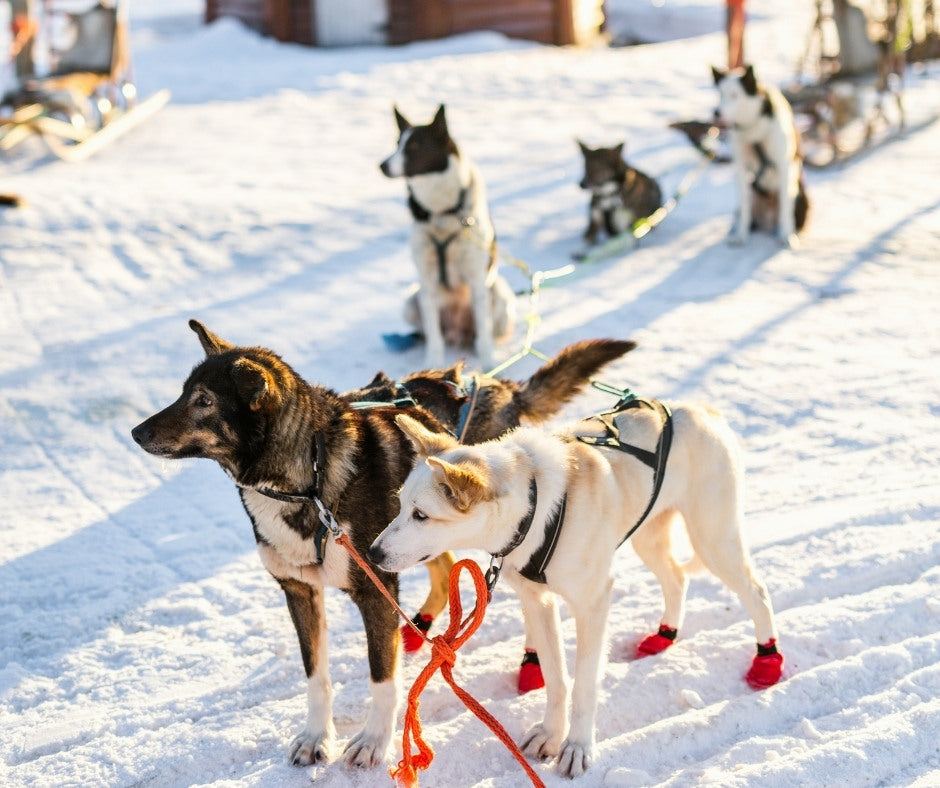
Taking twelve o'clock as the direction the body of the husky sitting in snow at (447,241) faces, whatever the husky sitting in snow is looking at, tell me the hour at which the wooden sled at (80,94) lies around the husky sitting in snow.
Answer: The wooden sled is roughly at 5 o'clock from the husky sitting in snow.

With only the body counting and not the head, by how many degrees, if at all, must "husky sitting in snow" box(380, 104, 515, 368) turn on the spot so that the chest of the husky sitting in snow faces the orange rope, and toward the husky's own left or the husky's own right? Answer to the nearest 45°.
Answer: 0° — it already faces it

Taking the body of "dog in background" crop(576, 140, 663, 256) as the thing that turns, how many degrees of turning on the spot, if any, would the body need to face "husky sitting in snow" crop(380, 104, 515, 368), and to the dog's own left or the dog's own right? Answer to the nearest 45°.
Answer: approximately 45° to the dog's own left

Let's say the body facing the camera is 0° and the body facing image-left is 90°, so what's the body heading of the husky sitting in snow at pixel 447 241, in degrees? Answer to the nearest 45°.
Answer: approximately 0°

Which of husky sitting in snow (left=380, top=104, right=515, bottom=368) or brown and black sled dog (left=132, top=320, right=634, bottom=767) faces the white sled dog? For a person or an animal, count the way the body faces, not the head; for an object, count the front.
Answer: the husky sitting in snow

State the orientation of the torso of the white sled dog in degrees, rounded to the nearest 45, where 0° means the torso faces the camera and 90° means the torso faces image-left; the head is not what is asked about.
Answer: approximately 45°

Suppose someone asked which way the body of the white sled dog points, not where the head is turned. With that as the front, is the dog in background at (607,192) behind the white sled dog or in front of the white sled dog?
behind
